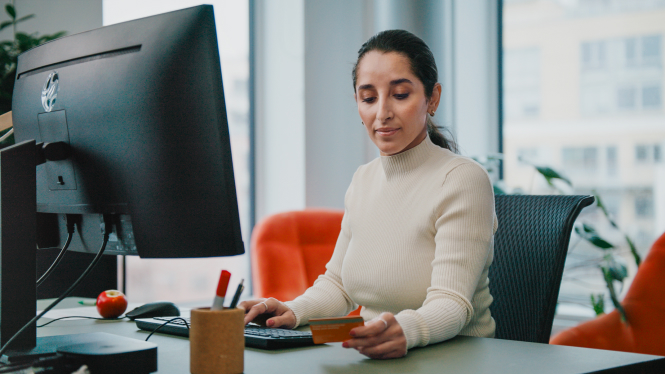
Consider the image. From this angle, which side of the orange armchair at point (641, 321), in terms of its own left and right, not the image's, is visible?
left

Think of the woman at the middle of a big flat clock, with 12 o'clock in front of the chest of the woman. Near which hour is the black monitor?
The black monitor is roughly at 12 o'clock from the woman.

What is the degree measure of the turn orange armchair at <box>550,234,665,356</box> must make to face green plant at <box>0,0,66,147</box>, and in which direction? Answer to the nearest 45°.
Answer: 0° — it already faces it

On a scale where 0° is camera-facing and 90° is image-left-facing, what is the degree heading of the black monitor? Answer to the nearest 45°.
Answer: approximately 225°

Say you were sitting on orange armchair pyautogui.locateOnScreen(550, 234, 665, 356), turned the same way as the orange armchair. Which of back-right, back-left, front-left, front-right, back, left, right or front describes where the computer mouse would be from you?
front-left

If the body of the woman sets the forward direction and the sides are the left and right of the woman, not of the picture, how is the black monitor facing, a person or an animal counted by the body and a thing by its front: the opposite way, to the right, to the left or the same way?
the opposite way

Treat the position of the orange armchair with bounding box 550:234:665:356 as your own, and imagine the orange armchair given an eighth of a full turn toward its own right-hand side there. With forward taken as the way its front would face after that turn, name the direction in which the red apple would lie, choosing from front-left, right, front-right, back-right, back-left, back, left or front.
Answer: left

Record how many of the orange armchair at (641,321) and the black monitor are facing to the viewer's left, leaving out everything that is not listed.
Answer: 1

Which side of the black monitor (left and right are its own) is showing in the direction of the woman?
front

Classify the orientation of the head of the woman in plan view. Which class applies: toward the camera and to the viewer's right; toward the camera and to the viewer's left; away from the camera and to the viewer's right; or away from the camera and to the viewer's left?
toward the camera and to the viewer's left

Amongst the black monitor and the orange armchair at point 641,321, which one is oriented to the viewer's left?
the orange armchair

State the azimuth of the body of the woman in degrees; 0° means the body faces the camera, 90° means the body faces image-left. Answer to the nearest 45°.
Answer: approximately 45°
